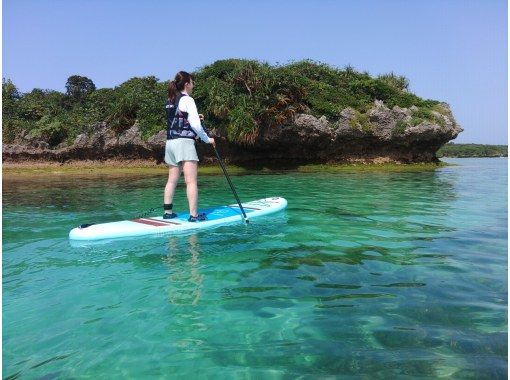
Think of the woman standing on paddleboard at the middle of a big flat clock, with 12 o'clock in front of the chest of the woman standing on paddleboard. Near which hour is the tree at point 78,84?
The tree is roughly at 10 o'clock from the woman standing on paddleboard.

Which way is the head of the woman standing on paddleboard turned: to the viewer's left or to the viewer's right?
to the viewer's right

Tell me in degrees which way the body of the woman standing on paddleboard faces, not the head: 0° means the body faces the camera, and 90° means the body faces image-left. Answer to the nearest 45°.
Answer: approximately 225°

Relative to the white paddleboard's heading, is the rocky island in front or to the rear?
in front

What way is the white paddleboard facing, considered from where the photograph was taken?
facing away from the viewer and to the right of the viewer
